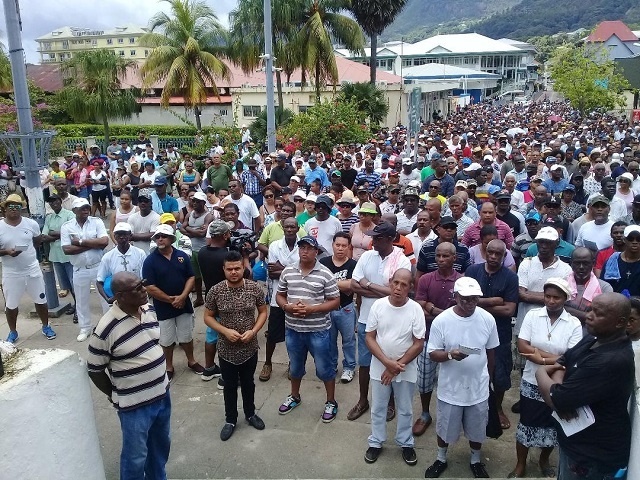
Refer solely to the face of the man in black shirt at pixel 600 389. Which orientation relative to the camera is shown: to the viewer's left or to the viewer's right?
to the viewer's left

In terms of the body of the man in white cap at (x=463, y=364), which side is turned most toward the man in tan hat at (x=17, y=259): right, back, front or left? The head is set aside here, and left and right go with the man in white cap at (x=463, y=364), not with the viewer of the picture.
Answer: right

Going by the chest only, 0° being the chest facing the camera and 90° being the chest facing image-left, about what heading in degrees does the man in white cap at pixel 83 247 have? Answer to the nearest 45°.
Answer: approximately 0°

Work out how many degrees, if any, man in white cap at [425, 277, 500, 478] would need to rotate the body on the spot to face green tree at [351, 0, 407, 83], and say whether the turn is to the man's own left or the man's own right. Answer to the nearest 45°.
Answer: approximately 180°

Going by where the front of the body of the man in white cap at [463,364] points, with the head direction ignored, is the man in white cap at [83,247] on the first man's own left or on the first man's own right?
on the first man's own right

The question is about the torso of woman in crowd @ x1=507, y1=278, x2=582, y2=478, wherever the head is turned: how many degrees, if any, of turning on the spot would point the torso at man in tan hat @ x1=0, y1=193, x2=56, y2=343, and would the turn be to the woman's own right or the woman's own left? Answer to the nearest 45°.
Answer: approximately 90° to the woman's own right

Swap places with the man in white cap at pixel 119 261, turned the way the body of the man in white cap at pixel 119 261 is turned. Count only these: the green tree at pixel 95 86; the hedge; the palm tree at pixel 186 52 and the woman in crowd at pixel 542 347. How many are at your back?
3

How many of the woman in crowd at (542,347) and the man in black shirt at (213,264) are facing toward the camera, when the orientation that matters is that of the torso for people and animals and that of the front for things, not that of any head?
1

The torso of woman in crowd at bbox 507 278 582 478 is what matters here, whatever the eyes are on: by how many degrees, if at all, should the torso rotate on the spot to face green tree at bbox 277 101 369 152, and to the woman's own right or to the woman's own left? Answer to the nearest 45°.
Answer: approximately 135° to the woman's own right
